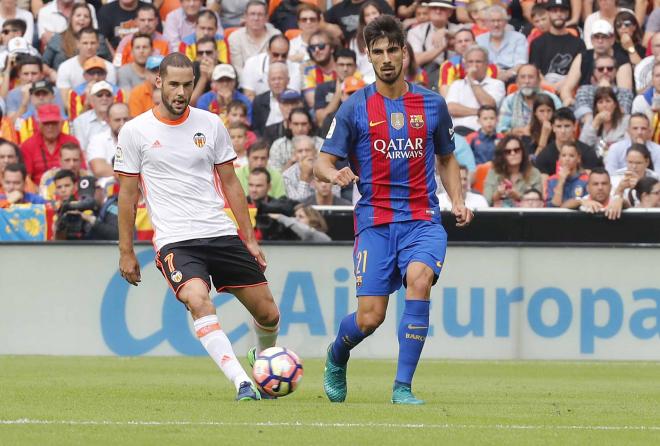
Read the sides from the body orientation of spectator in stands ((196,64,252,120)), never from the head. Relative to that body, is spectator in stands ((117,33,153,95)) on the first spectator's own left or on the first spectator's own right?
on the first spectator's own right

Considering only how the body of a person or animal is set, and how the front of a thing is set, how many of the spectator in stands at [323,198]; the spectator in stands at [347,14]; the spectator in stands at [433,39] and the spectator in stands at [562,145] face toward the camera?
4

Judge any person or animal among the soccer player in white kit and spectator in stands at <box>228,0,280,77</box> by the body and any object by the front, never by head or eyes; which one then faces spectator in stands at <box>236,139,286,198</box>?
spectator in stands at <box>228,0,280,77</box>

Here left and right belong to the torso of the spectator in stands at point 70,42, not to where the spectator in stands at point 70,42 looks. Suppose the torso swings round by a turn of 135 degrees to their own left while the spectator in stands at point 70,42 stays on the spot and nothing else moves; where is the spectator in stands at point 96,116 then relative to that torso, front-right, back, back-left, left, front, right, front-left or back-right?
back-right

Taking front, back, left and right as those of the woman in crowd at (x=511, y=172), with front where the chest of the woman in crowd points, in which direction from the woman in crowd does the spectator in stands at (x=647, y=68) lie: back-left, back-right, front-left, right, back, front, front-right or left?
back-left

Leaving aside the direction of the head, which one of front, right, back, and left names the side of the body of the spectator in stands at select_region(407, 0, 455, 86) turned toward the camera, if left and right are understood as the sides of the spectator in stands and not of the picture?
front

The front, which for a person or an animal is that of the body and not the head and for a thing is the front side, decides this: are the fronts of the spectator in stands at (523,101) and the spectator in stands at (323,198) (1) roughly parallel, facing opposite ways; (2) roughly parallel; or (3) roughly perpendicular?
roughly parallel

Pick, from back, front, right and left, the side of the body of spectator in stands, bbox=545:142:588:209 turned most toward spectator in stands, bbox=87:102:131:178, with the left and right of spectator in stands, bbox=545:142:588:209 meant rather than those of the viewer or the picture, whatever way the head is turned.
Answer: right

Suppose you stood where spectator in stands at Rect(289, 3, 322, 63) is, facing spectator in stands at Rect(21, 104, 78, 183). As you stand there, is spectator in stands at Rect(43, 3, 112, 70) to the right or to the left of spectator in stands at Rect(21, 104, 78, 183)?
right

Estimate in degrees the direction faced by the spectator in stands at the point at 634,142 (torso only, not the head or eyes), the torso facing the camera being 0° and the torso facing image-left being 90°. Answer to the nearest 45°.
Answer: approximately 0°

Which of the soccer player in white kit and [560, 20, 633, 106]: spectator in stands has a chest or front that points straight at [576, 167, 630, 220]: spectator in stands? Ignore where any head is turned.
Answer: [560, 20, 633, 106]: spectator in stands

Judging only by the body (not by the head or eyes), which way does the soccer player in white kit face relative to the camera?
toward the camera

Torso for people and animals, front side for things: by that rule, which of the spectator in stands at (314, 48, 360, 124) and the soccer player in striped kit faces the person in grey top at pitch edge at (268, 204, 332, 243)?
the spectator in stands at (314, 48, 360, 124)

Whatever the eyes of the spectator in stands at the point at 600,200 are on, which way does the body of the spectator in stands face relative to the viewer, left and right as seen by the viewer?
facing the viewer

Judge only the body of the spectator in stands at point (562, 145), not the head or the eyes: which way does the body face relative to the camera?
toward the camera

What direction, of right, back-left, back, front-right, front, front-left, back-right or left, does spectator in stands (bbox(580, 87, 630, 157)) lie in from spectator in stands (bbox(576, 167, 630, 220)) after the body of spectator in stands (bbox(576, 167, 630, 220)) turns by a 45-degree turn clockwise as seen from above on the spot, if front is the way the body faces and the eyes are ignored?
back-right

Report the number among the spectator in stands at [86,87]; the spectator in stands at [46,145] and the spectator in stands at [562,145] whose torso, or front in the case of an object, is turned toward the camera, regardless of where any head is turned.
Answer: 3
